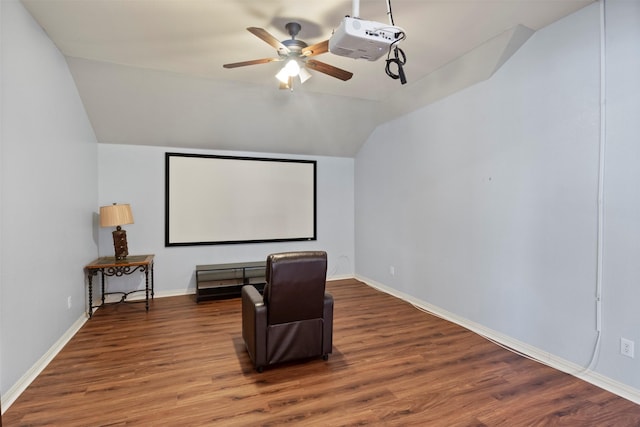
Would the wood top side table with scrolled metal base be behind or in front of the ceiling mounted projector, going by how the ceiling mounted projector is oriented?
in front

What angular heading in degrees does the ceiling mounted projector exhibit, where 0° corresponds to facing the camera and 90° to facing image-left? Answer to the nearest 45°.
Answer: approximately 135°

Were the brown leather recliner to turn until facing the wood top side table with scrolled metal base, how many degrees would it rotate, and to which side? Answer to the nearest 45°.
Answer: approximately 45° to its left

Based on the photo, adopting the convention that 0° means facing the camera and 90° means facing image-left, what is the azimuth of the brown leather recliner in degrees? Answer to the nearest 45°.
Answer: approximately 180°

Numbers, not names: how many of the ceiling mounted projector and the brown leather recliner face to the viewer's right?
0

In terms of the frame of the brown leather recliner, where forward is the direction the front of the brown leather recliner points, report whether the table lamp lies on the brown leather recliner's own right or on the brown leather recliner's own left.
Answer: on the brown leather recliner's own left
